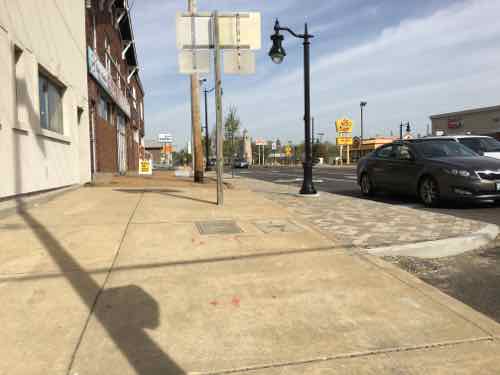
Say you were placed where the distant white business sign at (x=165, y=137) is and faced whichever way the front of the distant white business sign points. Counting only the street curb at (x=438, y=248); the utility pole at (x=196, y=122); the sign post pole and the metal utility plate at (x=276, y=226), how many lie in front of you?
4

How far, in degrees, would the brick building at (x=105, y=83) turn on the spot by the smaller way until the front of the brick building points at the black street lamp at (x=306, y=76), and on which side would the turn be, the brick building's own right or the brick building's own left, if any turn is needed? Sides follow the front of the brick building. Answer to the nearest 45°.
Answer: approximately 45° to the brick building's own right

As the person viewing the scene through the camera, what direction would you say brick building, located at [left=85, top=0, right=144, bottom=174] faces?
facing to the right of the viewer

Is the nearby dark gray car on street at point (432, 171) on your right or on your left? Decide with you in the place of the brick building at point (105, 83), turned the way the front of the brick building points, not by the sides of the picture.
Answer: on your right

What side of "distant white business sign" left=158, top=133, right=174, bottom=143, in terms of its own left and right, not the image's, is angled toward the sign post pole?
front

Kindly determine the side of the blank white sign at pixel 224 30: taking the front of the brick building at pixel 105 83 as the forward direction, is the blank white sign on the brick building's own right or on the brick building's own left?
on the brick building's own right

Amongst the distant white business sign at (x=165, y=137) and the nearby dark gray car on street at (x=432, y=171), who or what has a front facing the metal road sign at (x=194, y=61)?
the distant white business sign

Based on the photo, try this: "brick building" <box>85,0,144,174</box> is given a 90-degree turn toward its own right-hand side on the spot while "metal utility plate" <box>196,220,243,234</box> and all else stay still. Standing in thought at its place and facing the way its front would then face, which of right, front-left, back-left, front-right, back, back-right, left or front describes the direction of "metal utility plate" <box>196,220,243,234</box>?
front

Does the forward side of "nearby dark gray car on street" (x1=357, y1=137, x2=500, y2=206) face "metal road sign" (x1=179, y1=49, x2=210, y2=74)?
no

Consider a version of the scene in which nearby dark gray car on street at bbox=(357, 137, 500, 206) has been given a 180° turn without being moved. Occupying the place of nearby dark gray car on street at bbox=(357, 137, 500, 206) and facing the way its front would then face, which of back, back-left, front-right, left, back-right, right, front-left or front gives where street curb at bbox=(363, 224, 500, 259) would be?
back-left

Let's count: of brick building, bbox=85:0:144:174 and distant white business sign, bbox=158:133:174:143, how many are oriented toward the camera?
1

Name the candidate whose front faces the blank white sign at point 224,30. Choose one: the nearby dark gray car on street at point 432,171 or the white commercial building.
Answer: the white commercial building

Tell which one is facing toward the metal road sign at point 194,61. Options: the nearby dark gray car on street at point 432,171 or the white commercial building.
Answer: the white commercial building

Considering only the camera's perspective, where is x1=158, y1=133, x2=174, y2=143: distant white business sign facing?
facing the viewer
